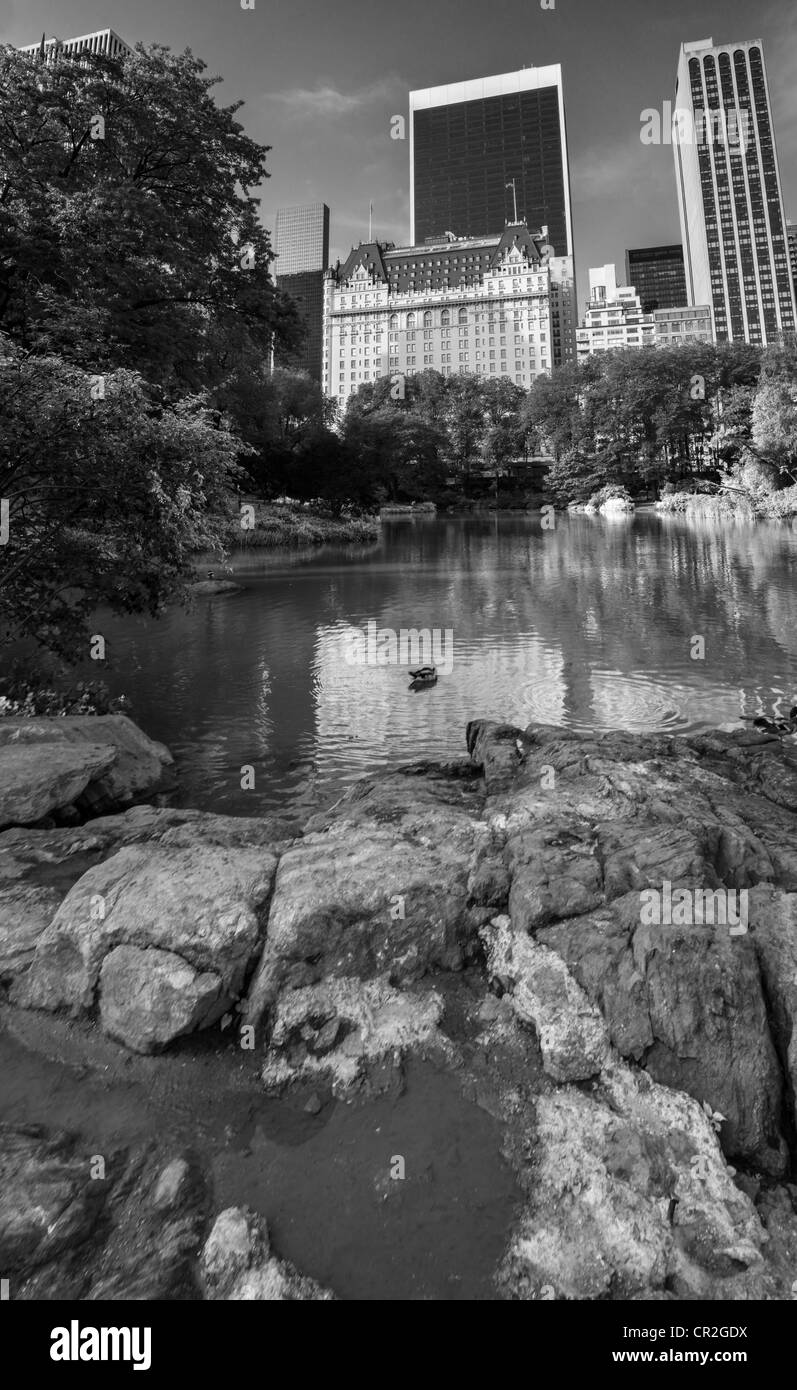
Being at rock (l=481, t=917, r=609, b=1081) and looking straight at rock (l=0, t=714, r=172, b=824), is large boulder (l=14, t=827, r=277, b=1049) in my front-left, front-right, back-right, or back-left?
front-left

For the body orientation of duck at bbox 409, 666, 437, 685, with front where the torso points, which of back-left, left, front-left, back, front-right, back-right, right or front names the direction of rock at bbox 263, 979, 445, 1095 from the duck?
left

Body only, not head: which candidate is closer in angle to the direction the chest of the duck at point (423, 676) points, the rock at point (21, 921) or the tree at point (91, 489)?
the tree

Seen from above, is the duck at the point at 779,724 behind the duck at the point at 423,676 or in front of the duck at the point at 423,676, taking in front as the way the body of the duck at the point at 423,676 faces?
behind

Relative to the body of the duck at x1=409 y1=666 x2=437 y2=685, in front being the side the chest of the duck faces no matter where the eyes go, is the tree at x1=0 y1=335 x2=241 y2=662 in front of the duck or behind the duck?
in front

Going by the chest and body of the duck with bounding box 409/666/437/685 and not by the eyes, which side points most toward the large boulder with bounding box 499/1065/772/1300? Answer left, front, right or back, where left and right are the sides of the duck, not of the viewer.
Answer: left

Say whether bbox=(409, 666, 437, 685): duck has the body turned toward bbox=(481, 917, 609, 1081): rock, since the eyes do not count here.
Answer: no

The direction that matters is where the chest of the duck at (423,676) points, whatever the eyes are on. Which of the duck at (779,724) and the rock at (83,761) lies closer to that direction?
the rock

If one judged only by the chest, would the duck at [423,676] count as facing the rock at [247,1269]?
no

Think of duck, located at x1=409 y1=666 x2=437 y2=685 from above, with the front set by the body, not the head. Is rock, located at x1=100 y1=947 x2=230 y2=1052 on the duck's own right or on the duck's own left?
on the duck's own left

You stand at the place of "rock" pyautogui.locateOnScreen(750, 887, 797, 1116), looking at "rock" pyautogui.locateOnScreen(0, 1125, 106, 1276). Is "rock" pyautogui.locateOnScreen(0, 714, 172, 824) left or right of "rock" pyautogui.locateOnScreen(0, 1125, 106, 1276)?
right

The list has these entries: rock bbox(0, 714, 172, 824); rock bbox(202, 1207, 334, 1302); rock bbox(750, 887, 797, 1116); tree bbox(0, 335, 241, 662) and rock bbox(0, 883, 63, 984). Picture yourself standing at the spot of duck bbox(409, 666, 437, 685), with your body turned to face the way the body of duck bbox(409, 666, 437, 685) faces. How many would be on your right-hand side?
0

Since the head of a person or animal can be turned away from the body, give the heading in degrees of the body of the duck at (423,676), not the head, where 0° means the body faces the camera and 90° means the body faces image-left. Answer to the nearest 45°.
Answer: approximately 90°

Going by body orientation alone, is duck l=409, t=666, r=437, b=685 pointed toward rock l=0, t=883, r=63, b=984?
no

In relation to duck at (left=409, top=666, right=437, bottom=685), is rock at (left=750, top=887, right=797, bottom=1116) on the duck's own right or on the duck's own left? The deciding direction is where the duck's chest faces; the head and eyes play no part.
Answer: on the duck's own left

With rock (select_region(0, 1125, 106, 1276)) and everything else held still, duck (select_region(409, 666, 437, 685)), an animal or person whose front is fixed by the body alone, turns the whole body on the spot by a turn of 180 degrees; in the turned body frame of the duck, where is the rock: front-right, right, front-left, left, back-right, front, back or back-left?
right

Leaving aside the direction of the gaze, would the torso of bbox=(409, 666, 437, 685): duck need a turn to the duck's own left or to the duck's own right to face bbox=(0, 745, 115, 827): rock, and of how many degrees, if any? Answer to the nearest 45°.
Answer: approximately 45° to the duck's own left
